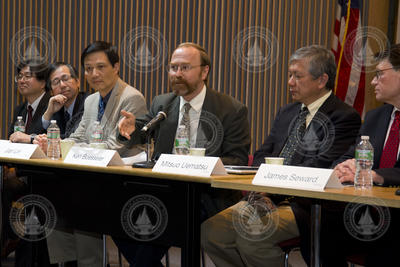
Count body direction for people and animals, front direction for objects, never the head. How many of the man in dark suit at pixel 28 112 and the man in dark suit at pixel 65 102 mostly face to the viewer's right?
0

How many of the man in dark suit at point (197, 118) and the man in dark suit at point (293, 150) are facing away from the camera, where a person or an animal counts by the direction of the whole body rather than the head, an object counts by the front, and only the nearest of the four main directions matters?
0

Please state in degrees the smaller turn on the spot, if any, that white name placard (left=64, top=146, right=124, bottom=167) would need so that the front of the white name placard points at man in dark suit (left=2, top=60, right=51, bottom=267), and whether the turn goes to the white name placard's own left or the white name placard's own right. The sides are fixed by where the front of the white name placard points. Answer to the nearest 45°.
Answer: approximately 135° to the white name placard's own right

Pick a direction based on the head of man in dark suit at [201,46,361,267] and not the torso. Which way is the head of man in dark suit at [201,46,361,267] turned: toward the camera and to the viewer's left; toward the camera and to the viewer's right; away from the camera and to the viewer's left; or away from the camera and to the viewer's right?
toward the camera and to the viewer's left

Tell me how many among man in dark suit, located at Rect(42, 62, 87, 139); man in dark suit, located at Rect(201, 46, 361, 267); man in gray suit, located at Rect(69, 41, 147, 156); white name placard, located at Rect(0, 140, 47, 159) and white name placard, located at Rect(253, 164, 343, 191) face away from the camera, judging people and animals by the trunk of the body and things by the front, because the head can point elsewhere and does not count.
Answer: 0

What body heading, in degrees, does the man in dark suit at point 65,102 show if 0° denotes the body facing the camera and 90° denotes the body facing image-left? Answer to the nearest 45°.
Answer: approximately 45°

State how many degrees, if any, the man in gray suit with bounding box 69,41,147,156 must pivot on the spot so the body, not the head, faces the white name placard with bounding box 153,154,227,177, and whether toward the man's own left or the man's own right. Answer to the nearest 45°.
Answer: approximately 45° to the man's own left

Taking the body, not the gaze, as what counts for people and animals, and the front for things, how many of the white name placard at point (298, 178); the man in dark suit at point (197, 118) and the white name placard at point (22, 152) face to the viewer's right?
0

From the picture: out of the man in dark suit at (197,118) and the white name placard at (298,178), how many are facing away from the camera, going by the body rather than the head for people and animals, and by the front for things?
0

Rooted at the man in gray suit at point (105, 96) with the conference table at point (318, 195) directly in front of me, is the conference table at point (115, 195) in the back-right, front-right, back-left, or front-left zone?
front-right

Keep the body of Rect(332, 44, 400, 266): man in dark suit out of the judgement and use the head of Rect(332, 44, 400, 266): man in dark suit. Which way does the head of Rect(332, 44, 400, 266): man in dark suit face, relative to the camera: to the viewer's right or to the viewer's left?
to the viewer's left

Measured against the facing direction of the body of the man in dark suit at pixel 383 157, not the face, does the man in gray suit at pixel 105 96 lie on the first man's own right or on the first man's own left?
on the first man's own right
